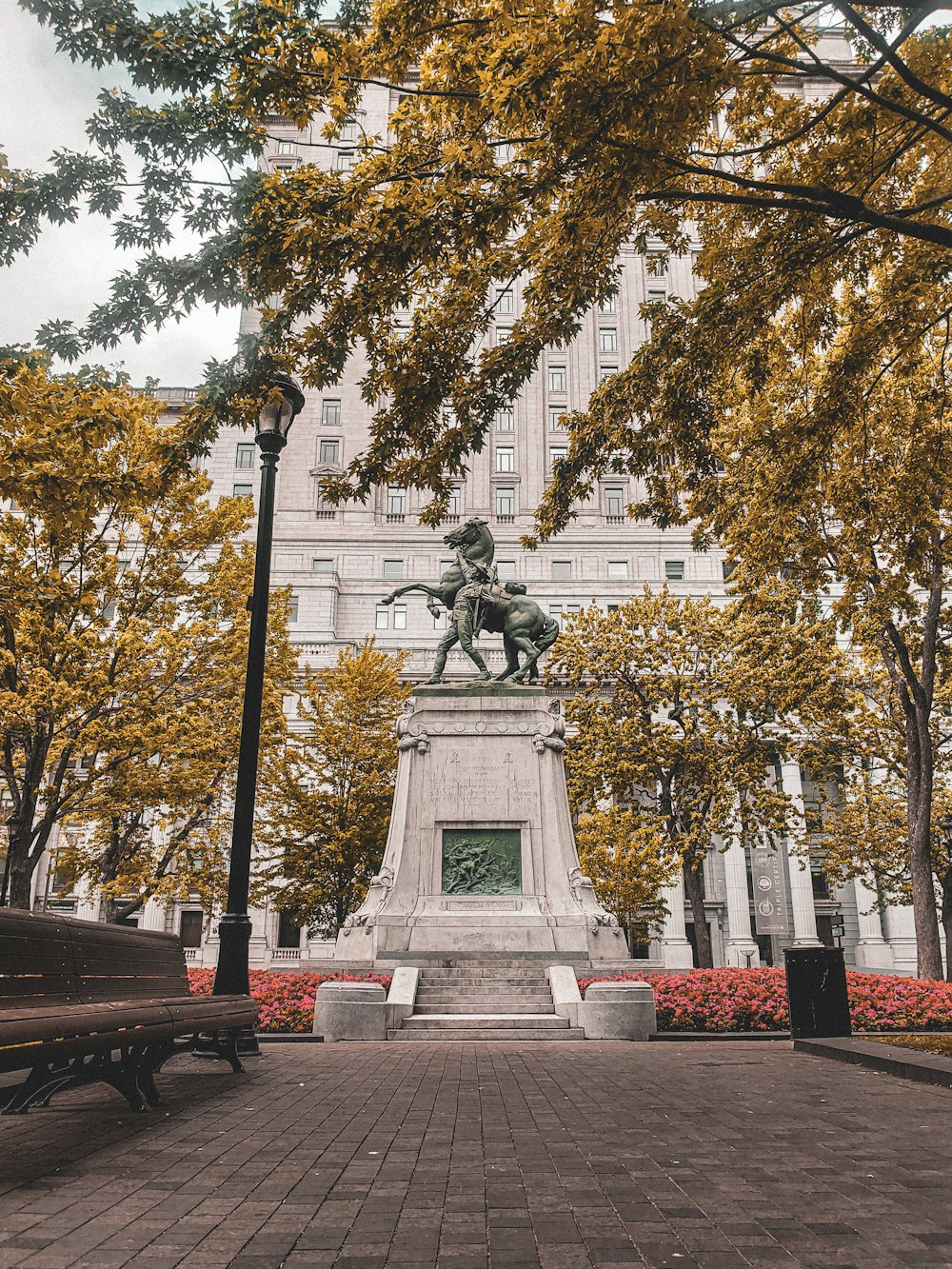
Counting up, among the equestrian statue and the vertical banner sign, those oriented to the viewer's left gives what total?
1

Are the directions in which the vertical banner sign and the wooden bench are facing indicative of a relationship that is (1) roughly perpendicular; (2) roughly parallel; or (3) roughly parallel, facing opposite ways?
roughly perpendicular

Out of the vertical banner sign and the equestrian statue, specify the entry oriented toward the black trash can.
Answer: the vertical banner sign

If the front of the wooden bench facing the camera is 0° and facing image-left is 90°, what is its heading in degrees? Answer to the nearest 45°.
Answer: approximately 315°

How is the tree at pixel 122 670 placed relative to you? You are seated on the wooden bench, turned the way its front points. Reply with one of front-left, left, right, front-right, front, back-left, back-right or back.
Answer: back-left

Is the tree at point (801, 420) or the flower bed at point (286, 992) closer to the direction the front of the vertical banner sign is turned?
the tree

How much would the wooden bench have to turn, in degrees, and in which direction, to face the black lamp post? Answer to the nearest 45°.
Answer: approximately 135° to its left

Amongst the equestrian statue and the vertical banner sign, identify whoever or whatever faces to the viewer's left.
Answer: the equestrian statue

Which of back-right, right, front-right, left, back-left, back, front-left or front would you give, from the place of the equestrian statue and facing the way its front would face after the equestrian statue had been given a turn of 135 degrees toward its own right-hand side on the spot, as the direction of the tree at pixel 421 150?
back-right

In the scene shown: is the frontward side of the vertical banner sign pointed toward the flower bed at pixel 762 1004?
yes

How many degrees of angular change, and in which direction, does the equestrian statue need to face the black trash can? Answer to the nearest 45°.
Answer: approximately 135° to its left

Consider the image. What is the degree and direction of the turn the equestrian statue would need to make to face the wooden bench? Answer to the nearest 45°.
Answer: approximately 90° to its left

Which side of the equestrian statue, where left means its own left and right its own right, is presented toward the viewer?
left
